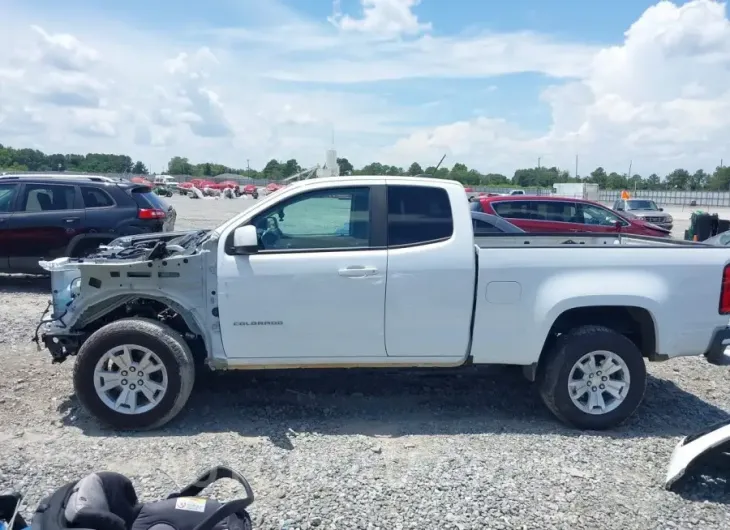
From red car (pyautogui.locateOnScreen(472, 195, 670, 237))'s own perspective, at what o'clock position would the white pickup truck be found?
The white pickup truck is roughly at 3 o'clock from the red car.

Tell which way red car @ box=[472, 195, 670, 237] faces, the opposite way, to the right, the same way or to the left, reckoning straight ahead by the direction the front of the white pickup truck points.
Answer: the opposite way

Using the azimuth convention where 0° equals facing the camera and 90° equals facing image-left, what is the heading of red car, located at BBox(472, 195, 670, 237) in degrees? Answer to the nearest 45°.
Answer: approximately 270°

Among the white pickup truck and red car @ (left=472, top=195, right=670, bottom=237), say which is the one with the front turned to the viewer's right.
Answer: the red car

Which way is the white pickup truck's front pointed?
to the viewer's left

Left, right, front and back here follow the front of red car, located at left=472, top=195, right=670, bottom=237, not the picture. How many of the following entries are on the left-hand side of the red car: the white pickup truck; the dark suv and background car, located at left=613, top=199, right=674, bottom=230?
1

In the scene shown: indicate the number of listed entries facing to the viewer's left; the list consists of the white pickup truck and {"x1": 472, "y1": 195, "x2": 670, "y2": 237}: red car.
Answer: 1

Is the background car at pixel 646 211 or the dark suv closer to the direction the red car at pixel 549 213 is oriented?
the background car

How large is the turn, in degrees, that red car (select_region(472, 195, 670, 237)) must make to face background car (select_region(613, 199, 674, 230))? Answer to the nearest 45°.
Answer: approximately 90° to its left
